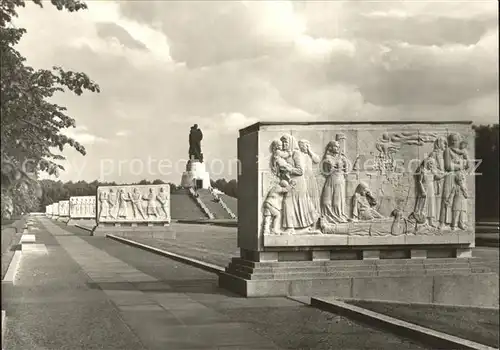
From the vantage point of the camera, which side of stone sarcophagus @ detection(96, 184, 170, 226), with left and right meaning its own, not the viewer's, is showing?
front

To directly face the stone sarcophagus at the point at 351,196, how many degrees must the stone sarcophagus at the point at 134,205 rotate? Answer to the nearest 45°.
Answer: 0° — it already faces it

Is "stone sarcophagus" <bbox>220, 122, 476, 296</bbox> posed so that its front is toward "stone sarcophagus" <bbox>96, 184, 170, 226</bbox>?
no

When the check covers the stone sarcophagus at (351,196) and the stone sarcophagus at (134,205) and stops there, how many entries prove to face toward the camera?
2

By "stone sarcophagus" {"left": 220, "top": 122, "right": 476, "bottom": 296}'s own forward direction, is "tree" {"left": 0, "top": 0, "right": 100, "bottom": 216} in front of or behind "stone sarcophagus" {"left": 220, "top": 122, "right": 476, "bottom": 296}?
in front
